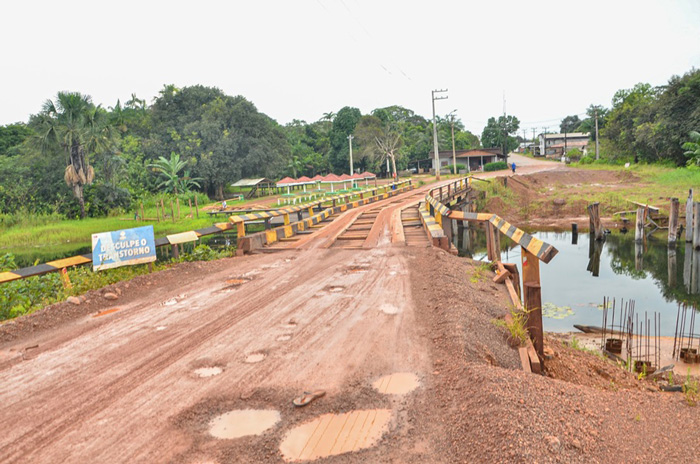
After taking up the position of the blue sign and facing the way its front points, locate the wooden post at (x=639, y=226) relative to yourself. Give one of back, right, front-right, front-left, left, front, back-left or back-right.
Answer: left

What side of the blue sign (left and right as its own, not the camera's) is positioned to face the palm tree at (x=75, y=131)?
back

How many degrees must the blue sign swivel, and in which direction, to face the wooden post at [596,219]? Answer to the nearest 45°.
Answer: approximately 90° to its left

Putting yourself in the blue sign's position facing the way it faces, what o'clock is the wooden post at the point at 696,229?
The wooden post is roughly at 9 o'clock from the blue sign.

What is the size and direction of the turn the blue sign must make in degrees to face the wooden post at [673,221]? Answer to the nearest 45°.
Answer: approximately 90° to its left

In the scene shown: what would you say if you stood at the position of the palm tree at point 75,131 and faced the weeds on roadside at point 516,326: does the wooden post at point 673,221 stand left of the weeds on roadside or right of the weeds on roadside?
left

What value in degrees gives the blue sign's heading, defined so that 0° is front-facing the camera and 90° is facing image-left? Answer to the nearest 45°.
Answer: approximately 0°

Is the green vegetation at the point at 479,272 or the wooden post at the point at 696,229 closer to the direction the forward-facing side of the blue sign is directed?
the green vegetation

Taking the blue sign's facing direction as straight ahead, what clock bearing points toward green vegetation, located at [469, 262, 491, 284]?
The green vegetation is roughly at 10 o'clock from the blue sign.

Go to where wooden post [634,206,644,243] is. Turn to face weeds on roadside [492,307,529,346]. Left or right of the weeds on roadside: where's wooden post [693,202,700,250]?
left
